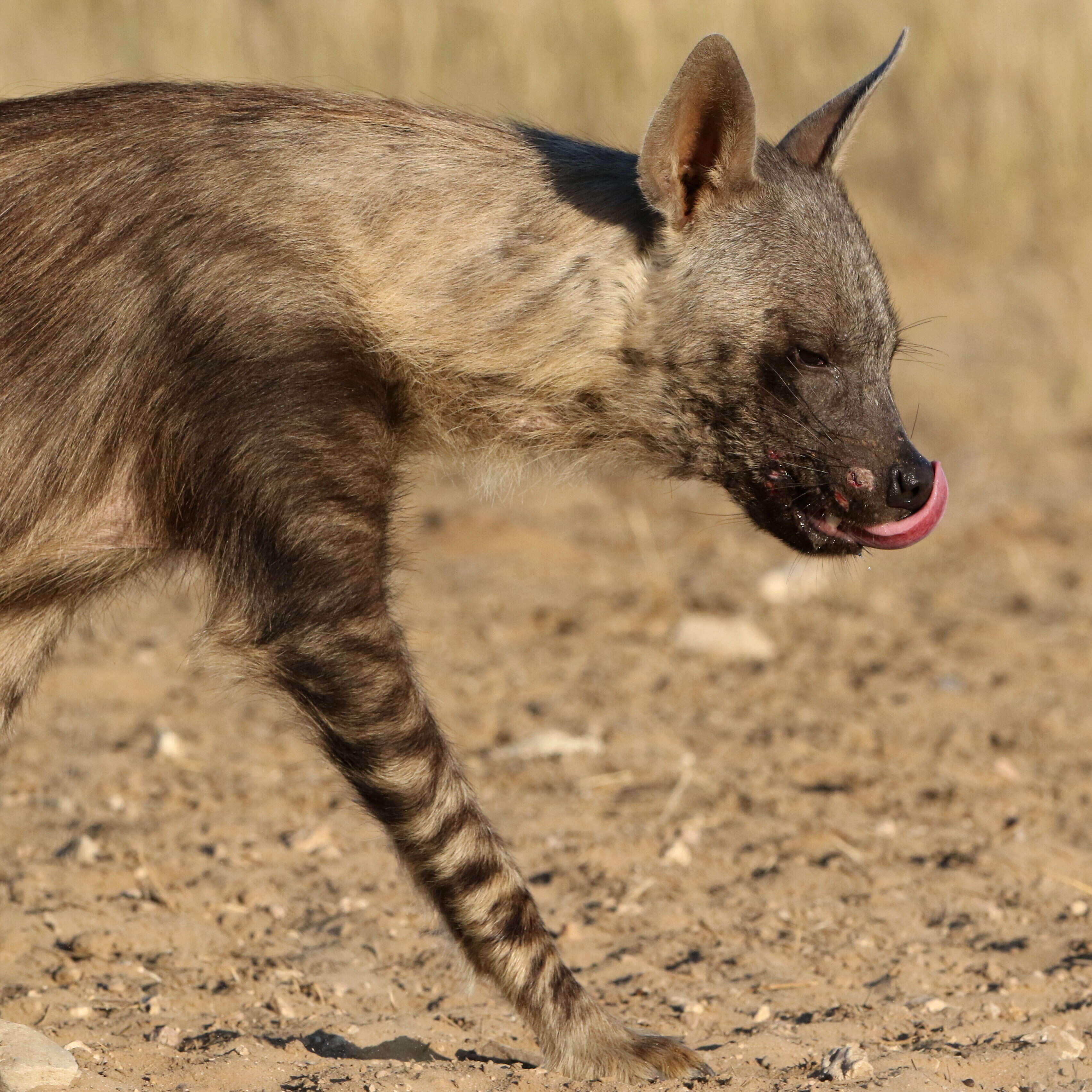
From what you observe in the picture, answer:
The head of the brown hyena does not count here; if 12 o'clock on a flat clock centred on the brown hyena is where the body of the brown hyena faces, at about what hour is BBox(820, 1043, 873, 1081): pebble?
The pebble is roughly at 12 o'clock from the brown hyena.

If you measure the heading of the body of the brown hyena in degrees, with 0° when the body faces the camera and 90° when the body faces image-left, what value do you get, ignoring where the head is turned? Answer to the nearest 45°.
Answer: approximately 270°
